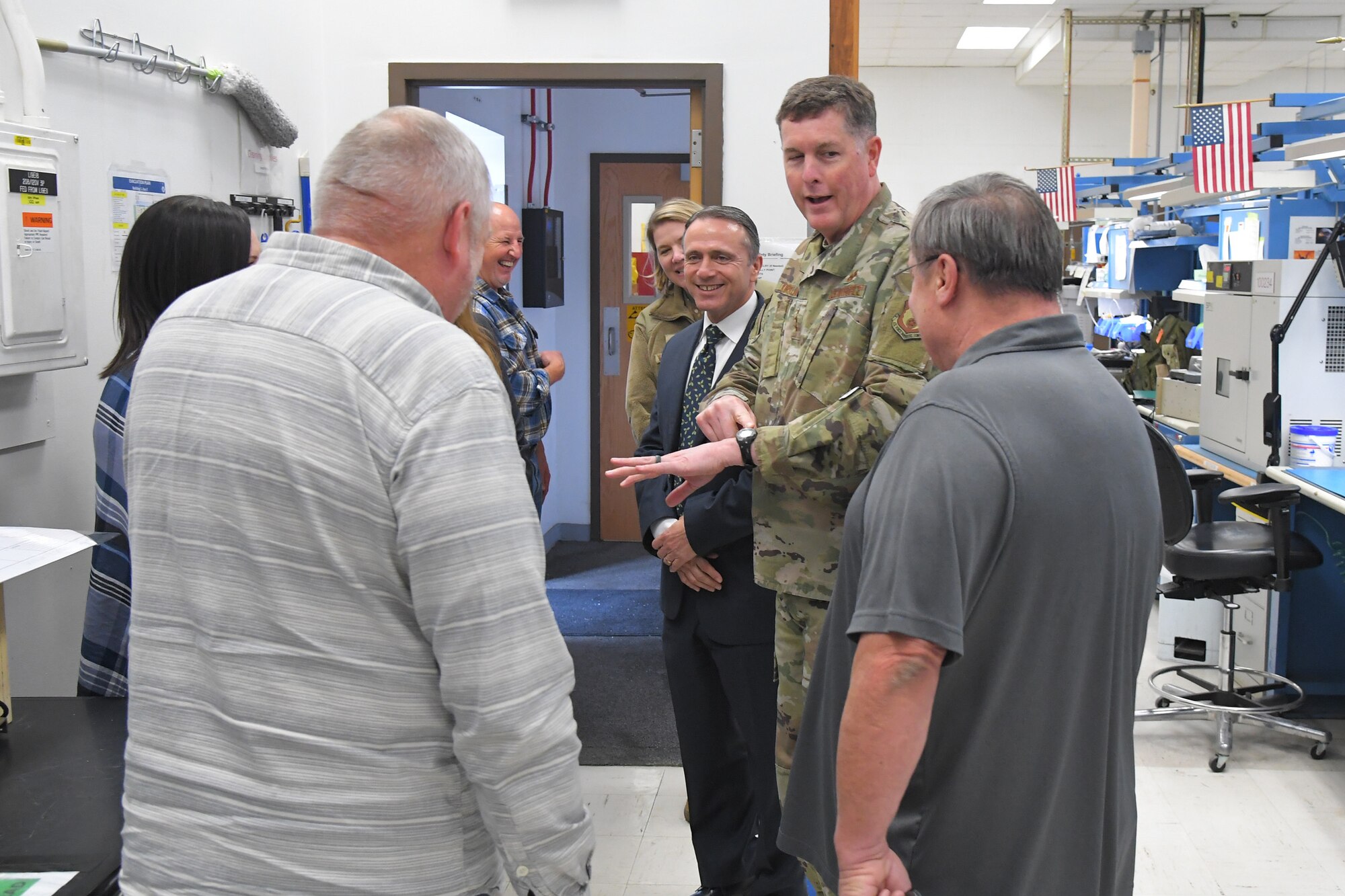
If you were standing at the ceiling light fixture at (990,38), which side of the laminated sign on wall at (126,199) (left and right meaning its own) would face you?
left

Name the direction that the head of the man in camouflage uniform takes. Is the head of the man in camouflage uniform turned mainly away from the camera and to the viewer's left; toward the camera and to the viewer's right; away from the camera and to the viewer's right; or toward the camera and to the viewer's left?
toward the camera and to the viewer's left

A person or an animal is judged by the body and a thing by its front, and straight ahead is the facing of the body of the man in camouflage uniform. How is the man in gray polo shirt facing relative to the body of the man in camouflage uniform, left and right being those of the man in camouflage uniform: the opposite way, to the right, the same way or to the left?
to the right

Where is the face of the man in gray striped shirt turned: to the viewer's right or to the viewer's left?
to the viewer's right

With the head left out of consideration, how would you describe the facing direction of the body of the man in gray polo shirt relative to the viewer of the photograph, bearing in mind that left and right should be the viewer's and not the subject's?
facing away from the viewer and to the left of the viewer

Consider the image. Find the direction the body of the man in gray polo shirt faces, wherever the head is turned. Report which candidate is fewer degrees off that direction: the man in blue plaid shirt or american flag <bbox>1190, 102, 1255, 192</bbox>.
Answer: the man in blue plaid shirt

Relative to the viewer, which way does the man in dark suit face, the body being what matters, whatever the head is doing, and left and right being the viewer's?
facing the viewer and to the left of the viewer

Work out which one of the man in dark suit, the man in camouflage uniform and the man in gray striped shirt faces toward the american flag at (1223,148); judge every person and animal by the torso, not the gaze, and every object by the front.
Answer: the man in gray striped shirt

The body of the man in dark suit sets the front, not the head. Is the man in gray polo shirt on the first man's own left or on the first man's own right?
on the first man's own left

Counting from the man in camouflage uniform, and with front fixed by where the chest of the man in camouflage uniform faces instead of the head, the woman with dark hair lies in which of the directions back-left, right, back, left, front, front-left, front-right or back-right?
front-right

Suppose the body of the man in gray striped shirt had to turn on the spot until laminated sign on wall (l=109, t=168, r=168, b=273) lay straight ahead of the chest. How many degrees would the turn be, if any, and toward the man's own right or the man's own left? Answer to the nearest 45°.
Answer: approximately 45° to the man's own left

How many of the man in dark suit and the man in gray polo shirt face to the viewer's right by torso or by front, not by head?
0

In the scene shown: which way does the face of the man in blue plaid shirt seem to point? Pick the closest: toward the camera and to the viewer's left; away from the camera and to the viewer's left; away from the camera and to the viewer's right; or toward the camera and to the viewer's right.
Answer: toward the camera and to the viewer's right

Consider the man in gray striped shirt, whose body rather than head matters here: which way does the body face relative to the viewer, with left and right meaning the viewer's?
facing away from the viewer and to the right of the viewer

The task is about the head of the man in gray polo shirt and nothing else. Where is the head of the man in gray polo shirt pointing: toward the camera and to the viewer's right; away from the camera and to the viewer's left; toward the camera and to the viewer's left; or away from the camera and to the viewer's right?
away from the camera and to the viewer's left
